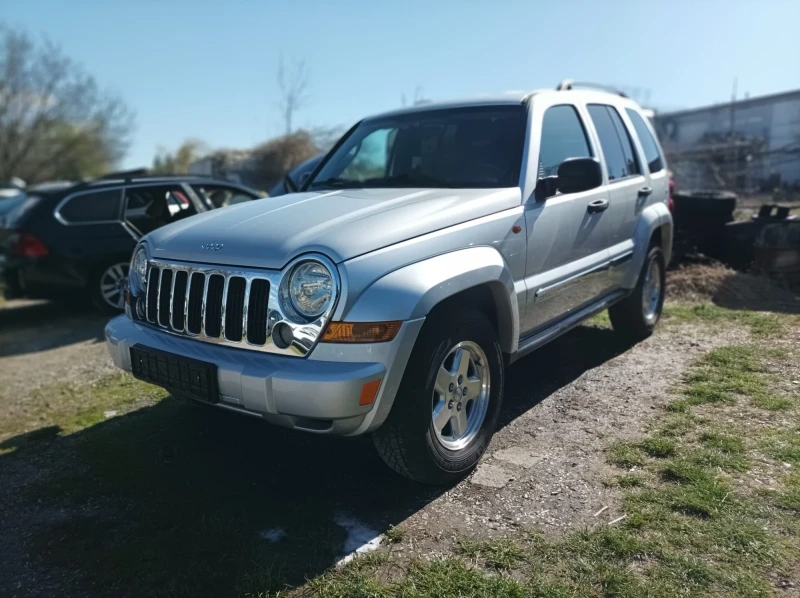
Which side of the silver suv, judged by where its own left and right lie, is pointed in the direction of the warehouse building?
back

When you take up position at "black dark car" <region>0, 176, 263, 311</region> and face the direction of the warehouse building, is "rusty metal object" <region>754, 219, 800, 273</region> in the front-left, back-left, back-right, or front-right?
front-right

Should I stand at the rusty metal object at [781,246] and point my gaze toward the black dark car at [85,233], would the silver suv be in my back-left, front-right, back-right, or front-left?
front-left

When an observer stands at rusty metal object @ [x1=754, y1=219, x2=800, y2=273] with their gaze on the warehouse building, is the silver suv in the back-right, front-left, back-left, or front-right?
back-left

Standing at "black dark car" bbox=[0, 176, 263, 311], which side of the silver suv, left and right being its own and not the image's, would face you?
right

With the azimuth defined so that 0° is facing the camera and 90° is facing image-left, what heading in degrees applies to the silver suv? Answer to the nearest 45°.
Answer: approximately 45°

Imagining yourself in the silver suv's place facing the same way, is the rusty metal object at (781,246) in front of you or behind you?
behind
